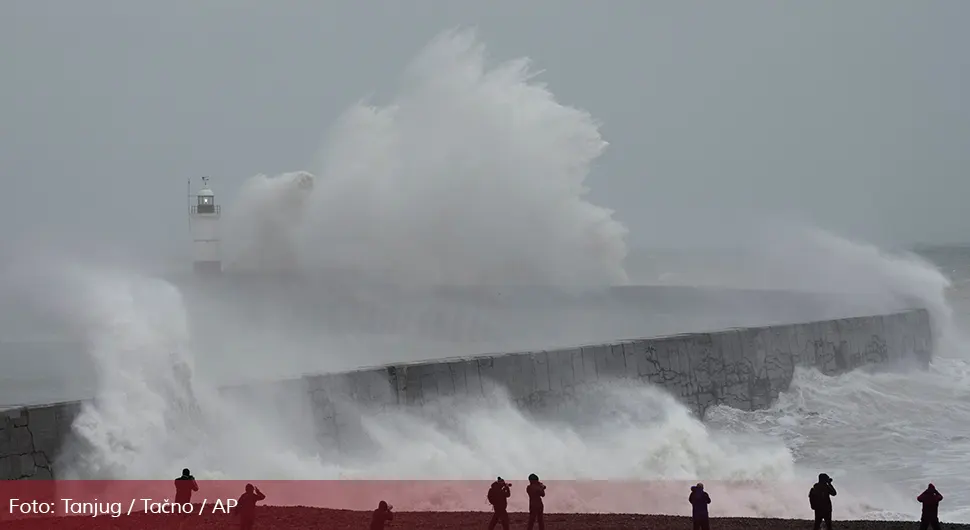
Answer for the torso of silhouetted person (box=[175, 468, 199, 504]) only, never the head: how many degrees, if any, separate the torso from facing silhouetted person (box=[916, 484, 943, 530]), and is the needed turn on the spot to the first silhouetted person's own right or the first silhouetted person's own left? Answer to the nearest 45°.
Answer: approximately 90° to the first silhouetted person's own right

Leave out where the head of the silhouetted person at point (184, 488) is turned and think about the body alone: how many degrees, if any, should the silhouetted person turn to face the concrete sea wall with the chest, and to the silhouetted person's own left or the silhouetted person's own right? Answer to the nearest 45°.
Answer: approximately 45° to the silhouetted person's own right

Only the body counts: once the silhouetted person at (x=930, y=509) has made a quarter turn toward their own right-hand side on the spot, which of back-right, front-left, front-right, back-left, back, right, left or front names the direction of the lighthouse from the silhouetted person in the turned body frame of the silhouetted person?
back-left

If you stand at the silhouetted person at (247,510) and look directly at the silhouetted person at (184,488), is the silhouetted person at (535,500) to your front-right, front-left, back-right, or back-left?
back-right

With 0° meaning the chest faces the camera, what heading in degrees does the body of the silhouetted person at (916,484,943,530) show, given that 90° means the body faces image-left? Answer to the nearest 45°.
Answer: approximately 180°

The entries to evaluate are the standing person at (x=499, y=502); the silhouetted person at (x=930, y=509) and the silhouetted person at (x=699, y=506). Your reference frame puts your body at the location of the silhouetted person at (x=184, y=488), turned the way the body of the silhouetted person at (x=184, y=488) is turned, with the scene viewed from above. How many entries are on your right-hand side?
3

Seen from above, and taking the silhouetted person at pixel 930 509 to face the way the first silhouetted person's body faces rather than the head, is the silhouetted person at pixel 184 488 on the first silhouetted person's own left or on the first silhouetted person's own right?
on the first silhouetted person's own left

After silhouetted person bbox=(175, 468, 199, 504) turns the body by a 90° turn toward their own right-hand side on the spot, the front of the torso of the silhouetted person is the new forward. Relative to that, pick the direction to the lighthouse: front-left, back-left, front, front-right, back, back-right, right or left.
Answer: left

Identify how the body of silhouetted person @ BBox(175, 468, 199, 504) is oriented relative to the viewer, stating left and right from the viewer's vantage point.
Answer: facing away from the viewer

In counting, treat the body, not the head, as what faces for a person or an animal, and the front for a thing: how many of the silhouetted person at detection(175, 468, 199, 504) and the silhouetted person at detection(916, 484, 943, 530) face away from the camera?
2

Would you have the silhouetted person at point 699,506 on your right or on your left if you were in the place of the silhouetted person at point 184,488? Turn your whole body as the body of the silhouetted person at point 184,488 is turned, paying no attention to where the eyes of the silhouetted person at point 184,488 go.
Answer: on your right

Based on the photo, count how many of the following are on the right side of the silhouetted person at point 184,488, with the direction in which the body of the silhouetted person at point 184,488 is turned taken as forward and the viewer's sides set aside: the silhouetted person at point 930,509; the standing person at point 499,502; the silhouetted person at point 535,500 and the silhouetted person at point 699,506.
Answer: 4
